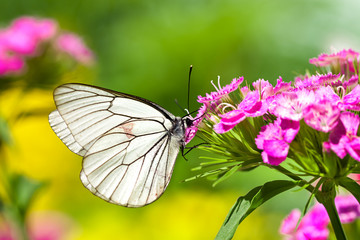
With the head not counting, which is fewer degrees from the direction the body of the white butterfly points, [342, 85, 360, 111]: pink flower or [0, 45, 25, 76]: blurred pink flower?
the pink flower

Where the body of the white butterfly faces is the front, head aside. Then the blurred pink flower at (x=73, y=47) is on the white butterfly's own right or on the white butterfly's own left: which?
on the white butterfly's own left

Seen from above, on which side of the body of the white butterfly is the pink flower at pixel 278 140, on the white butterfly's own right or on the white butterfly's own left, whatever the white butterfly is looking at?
on the white butterfly's own right

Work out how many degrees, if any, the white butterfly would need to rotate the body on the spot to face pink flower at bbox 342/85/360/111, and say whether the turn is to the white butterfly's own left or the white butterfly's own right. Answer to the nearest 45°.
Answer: approximately 45° to the white butterfly's own right

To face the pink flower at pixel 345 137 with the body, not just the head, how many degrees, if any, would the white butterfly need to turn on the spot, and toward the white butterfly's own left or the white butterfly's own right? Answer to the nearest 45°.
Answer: approximately 45° to the white butterfly's own right

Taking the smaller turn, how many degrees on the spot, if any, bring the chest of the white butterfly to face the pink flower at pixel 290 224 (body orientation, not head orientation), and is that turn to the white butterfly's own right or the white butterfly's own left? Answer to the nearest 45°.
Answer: approximately 45° to the white butterfly's own right

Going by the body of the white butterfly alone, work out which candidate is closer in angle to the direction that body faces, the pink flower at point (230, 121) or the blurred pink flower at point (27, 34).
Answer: the pink flower

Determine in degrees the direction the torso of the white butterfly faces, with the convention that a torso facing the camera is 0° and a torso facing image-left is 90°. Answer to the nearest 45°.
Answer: approximately 270°
